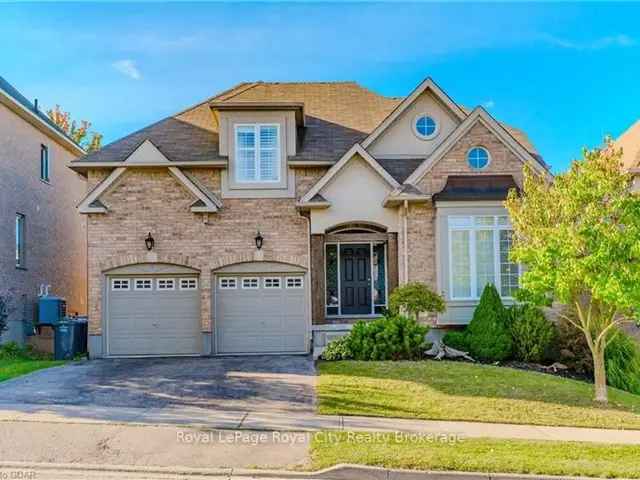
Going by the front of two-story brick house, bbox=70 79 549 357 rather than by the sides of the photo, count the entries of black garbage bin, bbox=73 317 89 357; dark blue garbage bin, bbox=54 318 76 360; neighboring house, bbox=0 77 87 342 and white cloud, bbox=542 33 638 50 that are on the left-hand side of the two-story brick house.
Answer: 1

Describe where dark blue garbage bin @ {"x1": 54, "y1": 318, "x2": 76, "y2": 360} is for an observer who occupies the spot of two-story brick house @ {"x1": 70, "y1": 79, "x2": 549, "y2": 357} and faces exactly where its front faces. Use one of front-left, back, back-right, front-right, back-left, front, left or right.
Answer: right

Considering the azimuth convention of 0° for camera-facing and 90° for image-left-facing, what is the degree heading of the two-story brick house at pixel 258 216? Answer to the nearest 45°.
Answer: approximately 0°

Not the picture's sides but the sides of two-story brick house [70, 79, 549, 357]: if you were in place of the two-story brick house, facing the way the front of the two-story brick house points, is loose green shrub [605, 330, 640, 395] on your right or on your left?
on your left

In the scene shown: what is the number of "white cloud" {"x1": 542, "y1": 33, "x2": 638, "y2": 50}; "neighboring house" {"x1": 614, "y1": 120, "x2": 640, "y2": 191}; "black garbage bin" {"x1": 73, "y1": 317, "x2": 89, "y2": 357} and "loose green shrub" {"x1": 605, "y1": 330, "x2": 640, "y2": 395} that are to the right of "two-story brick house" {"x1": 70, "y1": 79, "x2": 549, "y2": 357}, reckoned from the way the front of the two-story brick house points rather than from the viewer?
1

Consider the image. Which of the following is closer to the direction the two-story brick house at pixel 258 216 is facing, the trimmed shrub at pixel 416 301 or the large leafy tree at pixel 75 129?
the trimmed shrub

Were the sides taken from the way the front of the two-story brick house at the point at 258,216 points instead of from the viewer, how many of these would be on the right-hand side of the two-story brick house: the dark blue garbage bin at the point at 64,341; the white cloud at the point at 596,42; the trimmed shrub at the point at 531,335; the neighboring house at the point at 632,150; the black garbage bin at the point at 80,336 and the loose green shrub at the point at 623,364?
2

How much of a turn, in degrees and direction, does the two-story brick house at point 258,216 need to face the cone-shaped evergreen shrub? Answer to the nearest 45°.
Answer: approximately 45° to its left

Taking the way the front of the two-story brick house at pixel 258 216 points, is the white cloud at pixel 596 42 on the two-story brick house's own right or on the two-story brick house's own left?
on the two-story brick house's own left

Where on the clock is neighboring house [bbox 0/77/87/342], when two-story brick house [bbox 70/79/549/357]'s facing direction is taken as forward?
The neighboring house is roughly at 4 o'clock from the two-story brick house.

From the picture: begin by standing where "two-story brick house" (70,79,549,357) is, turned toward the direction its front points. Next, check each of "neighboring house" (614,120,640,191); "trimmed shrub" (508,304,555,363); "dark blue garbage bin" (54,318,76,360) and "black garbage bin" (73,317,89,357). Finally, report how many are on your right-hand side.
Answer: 2
